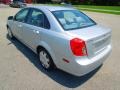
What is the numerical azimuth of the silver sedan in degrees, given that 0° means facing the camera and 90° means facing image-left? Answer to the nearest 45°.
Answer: approximately 135°
